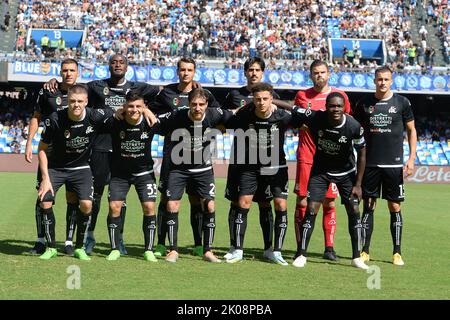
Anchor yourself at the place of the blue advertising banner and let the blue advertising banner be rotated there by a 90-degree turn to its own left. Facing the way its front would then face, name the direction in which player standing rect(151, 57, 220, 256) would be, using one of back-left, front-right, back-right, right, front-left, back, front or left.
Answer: right

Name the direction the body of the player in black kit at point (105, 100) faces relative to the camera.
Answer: toward the camera

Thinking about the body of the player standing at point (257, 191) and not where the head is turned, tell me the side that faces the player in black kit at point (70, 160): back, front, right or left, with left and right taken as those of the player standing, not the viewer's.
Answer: right

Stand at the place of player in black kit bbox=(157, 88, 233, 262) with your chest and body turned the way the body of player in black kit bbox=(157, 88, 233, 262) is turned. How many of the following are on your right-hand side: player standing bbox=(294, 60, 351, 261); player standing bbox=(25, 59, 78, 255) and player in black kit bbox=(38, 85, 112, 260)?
2

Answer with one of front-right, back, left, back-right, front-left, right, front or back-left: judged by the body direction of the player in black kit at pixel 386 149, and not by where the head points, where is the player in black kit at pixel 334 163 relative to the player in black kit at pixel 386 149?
front-right

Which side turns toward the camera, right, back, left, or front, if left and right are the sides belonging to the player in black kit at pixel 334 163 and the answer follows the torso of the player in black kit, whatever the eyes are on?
front

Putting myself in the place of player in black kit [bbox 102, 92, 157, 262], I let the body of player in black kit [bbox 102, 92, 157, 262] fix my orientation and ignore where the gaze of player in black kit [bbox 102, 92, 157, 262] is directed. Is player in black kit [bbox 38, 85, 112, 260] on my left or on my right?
on my right

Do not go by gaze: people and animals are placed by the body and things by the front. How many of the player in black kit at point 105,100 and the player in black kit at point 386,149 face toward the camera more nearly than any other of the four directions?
2

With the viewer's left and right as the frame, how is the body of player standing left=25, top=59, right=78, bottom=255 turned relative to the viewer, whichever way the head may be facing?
facing the viewer

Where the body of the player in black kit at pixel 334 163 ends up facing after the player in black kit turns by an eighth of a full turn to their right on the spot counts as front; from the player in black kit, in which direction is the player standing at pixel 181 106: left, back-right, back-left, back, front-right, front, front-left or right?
front-right

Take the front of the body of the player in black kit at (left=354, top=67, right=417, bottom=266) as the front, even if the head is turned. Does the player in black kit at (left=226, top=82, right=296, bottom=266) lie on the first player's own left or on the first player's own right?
on the first player's own right

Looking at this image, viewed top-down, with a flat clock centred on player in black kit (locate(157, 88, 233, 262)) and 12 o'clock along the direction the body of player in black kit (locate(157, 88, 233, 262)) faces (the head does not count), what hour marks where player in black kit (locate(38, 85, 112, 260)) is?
player in black kit (locate(38, 85, 112, 260)) is roughly at 3 o'clock from player in black kit (locate(157, 88, 233, 262)).

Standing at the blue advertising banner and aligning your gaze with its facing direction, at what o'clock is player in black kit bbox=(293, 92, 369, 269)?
The player in black kit is roughly at 12 o'clock from the blue advertising banner.
